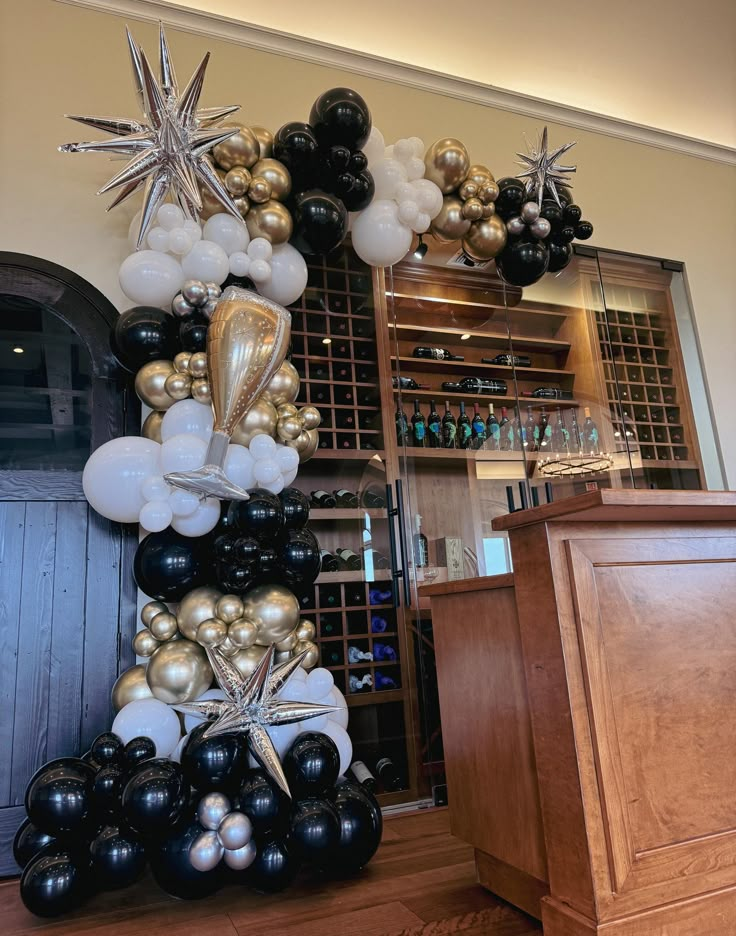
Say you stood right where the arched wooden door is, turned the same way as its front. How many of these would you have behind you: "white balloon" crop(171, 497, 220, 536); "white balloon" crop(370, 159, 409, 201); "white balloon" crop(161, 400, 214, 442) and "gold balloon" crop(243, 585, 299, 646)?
0

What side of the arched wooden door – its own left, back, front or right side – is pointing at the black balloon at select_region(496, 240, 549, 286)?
left

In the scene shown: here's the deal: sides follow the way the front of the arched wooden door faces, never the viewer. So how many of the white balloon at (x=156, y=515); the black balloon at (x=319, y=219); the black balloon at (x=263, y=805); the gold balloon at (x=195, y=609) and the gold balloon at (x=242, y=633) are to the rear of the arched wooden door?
0

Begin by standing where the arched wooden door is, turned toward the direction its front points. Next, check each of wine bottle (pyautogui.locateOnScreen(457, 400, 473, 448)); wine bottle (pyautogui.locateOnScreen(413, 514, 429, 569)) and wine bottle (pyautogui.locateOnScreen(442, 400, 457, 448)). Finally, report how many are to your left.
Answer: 3

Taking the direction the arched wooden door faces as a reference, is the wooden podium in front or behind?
in front

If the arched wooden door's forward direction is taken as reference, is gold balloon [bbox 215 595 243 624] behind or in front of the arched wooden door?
in front

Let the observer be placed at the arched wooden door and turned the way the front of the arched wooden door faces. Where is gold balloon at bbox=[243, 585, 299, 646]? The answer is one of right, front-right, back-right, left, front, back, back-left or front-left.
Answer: front-left

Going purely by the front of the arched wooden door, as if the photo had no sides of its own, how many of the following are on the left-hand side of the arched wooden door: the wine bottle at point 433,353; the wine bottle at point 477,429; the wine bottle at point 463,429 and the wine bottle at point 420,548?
4

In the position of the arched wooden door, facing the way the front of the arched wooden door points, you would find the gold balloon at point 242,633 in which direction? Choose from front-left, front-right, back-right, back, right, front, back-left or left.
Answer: front-left

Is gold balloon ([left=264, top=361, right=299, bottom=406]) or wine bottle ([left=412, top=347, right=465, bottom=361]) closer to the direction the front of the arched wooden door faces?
the gold balloon

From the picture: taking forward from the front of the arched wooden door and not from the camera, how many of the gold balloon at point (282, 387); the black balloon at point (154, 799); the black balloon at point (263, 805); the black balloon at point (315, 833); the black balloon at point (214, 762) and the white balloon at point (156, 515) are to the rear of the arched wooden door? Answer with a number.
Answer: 0

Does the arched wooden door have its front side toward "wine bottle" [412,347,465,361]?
no

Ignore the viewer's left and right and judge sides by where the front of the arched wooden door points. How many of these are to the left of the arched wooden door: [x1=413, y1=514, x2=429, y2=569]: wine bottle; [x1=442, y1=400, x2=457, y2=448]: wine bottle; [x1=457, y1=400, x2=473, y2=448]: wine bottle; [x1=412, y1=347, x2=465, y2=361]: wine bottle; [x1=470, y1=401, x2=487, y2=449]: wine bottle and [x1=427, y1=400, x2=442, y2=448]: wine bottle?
6

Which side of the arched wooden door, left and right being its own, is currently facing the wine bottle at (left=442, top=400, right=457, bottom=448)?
left

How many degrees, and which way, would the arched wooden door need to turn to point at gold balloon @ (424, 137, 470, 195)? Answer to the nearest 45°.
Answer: approximately 45° to its left

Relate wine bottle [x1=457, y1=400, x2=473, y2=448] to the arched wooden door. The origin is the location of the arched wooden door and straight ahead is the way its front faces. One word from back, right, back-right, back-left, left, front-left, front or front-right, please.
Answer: left

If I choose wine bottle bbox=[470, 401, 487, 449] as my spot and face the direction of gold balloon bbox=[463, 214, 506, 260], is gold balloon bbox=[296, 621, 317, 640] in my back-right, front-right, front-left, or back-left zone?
front-right

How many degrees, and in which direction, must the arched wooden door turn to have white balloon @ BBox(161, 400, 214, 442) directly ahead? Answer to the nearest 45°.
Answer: approximately 45° to its left

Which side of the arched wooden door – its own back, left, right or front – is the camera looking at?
front
